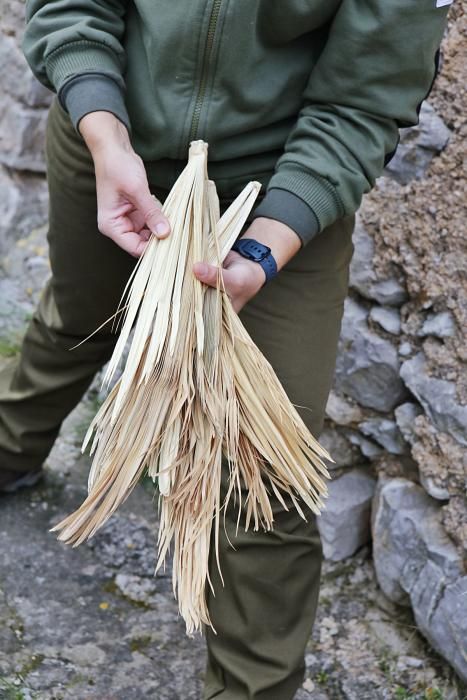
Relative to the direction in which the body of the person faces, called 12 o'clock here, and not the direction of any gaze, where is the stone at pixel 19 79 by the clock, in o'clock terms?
The stone is roughly at 5 o'clock from the person.

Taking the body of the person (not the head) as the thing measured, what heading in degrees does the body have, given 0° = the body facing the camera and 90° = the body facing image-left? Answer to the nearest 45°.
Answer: approximately 0°

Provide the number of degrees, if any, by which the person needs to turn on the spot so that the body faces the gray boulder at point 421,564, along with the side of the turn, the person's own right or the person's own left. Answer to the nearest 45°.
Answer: approximately 135° to the person's own left
